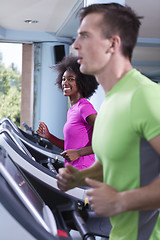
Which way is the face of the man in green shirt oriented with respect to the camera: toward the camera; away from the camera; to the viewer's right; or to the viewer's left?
to the viewer's left

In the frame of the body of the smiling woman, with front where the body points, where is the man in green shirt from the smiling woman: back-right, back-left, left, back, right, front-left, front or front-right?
front-left

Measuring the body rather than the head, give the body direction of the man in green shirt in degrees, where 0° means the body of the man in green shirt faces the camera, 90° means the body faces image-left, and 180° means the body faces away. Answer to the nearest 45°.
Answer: approximately 90°

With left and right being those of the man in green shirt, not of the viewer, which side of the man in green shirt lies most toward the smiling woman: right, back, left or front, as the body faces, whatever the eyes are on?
right

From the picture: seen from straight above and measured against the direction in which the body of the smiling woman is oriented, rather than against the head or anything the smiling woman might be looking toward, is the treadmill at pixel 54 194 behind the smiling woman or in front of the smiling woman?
in front

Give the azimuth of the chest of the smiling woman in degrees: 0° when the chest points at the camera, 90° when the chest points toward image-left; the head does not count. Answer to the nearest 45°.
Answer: approximately 45°

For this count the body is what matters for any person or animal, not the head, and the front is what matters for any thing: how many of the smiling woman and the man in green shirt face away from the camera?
0
